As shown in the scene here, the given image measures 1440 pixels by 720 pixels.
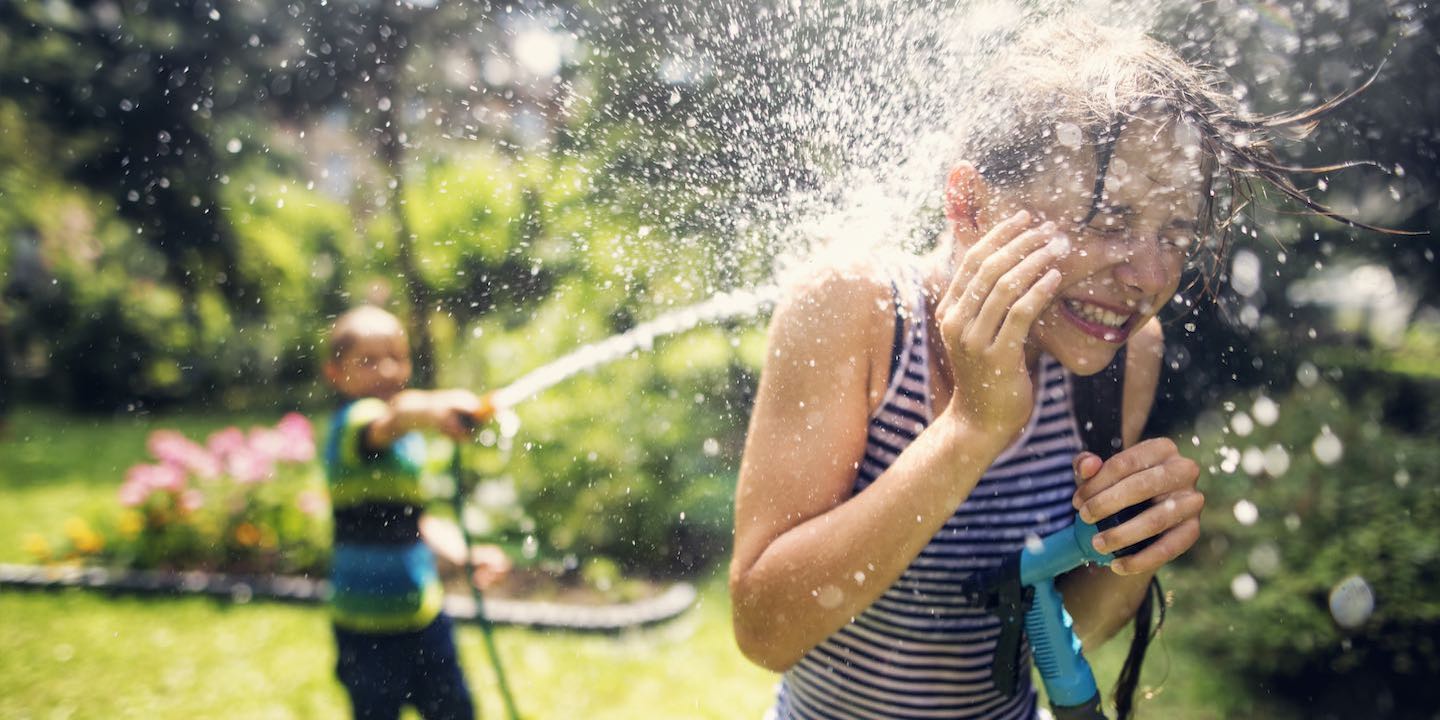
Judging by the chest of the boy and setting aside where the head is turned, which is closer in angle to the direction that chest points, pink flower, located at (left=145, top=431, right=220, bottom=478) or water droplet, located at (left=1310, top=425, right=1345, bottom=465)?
the water droplet

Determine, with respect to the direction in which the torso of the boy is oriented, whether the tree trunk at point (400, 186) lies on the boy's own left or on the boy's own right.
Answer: on the boy's own left

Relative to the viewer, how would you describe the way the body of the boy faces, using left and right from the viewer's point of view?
facing the viewer and to the right of the viewer

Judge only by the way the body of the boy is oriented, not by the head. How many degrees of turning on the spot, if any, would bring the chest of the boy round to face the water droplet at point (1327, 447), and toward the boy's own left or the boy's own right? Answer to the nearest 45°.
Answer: approximately 45° to the boy's own left

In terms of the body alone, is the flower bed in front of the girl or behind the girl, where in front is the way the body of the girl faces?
behind

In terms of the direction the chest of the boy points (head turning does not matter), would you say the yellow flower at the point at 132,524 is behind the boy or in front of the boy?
behind

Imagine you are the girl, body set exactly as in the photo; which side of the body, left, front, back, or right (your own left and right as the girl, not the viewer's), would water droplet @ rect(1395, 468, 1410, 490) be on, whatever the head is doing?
left

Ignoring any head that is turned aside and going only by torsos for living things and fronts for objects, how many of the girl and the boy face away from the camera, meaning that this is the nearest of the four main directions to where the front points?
0

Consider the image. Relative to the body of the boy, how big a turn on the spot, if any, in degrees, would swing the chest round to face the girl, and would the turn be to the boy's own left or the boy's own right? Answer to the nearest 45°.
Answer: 0° — they already face them

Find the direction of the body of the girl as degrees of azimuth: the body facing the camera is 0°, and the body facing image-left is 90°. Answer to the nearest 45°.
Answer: approximately 315°
